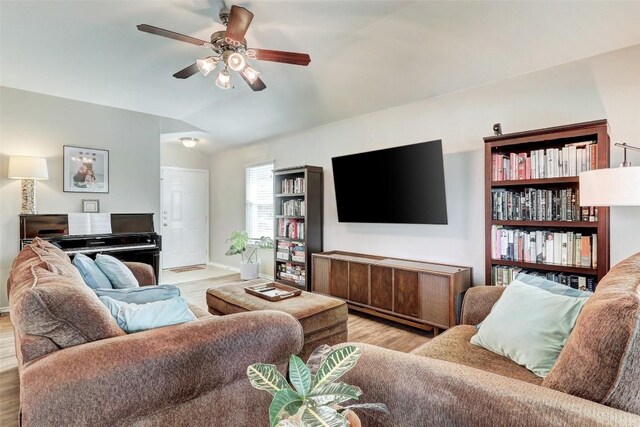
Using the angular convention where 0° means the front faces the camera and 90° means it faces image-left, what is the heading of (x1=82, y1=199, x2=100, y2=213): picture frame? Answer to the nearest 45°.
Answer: approximately 0°

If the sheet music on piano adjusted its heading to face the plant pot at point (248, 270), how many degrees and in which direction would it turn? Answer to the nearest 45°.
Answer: approximately 90° to its left

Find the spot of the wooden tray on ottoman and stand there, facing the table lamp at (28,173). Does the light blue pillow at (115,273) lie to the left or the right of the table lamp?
left

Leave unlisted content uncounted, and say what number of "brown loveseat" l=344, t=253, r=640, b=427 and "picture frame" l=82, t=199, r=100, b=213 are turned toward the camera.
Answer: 1

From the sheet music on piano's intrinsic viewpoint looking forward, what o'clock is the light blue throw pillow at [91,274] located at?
The light blue throw pillow is roughly at 12 o'clock from the sheet music on piano.
